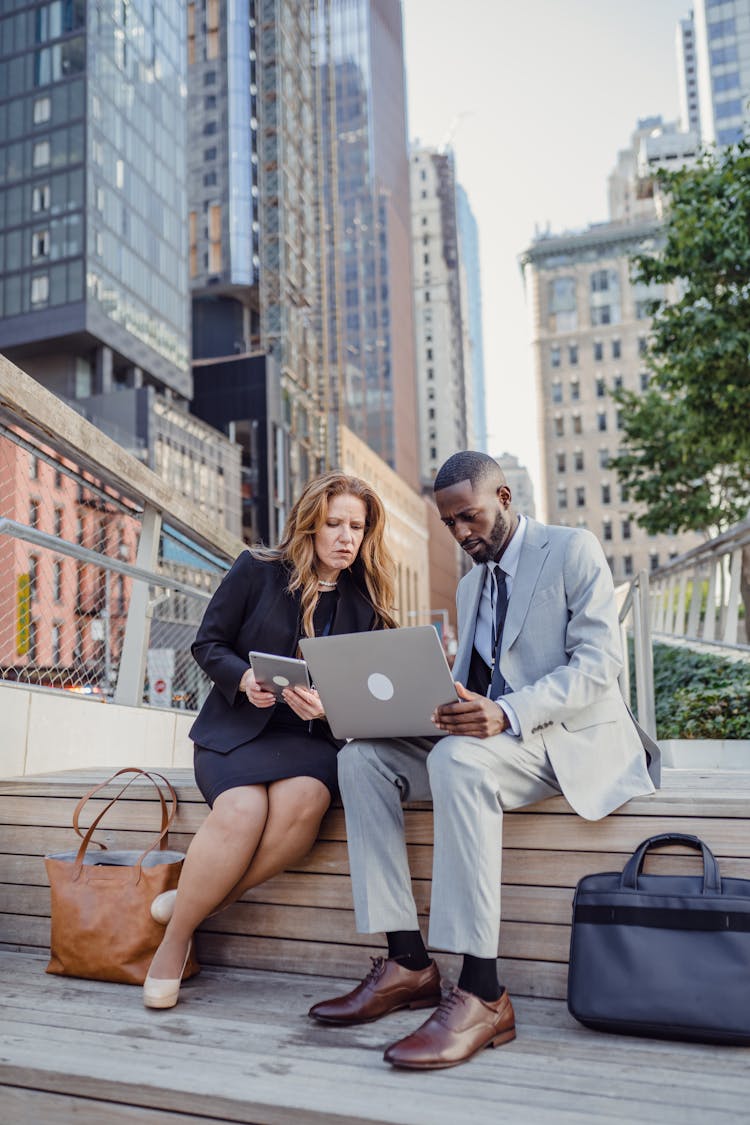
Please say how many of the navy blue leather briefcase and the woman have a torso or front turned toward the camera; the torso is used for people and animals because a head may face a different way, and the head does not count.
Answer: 2

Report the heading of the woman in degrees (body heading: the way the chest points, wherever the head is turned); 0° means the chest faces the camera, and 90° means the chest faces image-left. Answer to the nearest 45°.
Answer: approximately 0°

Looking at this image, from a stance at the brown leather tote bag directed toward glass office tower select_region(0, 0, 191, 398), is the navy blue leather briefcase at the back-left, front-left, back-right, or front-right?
back-right

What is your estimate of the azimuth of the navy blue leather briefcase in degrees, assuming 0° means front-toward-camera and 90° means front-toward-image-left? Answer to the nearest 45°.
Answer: approximately 0°

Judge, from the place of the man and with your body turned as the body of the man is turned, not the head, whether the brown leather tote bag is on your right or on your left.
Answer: on your right

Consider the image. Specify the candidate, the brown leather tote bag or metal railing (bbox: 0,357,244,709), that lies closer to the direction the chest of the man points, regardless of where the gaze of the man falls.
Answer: the brown leather tote bag

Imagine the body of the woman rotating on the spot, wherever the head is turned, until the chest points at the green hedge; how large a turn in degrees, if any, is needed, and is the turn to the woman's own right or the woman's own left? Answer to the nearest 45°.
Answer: approximately 135° to the woman's own left

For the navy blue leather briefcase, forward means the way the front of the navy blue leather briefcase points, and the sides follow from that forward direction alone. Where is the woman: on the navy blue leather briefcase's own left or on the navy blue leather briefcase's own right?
on the navy blue leather briefcase's own right
